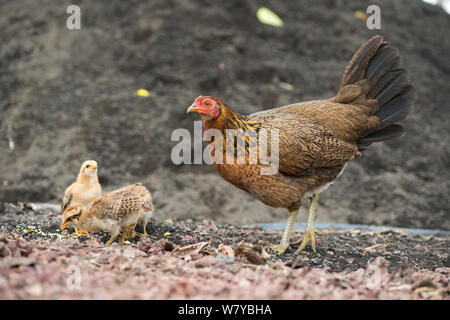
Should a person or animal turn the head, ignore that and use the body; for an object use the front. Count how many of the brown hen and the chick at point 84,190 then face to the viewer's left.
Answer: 1

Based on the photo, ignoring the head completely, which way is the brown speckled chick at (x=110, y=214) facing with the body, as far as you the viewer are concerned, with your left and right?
facing to the left of the viewer

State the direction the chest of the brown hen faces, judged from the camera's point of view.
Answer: to the viewer's left

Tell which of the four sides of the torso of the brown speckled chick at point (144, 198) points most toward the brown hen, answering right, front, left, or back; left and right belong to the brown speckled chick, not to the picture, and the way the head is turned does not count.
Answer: back

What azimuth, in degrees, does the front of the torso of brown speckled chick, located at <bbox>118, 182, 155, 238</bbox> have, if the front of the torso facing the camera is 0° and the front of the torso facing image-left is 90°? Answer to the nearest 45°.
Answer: approximately 90°

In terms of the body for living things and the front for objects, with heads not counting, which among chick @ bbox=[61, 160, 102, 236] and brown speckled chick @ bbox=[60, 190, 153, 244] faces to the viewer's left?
the brown speckled chick

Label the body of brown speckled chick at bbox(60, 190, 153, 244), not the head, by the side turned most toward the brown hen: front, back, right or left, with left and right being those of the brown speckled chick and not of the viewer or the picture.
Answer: back

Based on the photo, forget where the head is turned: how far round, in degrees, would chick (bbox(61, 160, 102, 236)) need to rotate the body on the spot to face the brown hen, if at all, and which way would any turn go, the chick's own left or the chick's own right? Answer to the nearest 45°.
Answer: approximately 45° to the chick's own left
